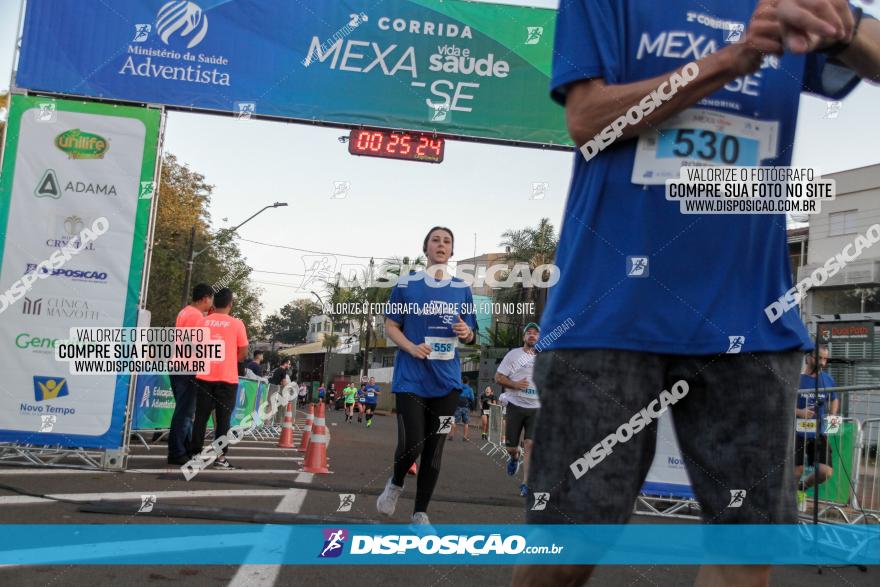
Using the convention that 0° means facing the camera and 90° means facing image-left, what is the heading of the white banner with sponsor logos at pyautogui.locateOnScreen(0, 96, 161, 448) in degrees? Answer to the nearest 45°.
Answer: approximately 0°

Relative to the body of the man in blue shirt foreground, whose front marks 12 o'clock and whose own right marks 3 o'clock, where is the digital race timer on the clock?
The digital race timer is roughly at 5 o'clock from the man in blue shirt foreground.

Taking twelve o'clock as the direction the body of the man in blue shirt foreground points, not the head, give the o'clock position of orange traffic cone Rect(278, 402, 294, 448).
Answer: The orange traffic cone is roughly at 5 o'clock from the man in blue shirt foreground.

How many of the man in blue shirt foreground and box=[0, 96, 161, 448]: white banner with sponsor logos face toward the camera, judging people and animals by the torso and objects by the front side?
2

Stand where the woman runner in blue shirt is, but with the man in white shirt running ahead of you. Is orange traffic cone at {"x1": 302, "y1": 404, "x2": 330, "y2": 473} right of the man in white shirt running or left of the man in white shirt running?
left

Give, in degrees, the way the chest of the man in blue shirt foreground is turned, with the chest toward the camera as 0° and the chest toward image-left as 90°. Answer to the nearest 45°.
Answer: approximately 0°

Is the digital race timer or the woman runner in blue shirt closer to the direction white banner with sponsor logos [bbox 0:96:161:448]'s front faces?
the woman runner in blue shirt

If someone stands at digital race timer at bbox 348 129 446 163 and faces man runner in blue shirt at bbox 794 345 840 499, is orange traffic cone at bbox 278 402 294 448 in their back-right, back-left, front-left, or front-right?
back-left

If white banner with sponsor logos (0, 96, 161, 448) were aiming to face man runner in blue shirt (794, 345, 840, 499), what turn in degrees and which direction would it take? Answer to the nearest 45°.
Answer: approximately 45° to its left

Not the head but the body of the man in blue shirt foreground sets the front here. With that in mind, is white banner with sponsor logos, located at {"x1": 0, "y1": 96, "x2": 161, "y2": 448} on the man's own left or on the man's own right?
on the man's own right

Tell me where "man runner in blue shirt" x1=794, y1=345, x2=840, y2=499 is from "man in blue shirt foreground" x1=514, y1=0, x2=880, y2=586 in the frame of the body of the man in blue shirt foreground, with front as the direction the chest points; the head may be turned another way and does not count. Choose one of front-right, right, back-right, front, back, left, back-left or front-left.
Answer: back

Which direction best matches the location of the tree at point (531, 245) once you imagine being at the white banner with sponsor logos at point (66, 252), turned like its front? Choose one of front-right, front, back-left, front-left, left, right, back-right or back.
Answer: back-left

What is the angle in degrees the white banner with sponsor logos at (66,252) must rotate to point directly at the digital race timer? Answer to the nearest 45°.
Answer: approximately 90° to its left

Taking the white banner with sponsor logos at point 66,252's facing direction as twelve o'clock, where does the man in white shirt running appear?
The man in white shirt running is roughly at 9 o'clock from the white banner with sponsor logos.

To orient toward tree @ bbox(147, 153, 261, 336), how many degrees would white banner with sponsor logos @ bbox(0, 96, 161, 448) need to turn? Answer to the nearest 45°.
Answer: approximately 180°
